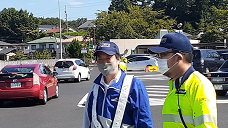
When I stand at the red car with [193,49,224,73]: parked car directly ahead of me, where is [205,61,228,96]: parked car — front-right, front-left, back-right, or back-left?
front-right

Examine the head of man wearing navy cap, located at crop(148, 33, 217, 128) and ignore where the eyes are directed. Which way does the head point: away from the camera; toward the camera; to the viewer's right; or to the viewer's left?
to the viewer's left

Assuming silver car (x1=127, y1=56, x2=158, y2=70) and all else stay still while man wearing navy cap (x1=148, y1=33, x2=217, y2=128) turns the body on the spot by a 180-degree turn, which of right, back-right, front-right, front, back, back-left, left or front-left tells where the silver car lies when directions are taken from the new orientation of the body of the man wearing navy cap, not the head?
front-left

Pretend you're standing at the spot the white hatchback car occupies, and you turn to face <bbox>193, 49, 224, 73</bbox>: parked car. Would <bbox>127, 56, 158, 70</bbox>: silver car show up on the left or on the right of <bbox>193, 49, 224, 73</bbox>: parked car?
left

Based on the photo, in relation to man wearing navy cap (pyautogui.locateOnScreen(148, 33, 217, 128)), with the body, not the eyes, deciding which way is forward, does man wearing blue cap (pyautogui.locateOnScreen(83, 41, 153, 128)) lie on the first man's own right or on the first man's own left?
on the first man's own right

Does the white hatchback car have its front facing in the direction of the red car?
no

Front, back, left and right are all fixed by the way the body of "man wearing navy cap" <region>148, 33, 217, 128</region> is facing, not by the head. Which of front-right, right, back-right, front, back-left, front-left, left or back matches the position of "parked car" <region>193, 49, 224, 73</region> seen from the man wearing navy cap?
back-right

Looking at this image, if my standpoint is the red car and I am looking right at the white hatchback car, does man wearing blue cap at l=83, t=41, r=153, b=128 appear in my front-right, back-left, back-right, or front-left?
back-right

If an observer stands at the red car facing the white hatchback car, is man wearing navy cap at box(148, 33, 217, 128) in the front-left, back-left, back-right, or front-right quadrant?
back-right

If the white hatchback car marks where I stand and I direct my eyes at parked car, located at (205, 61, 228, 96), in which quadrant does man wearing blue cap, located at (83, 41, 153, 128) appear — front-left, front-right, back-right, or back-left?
front-right
